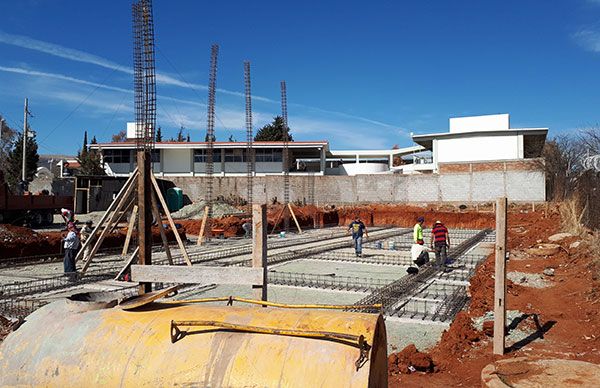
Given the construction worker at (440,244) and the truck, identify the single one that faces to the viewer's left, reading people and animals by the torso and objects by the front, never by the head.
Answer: the truck

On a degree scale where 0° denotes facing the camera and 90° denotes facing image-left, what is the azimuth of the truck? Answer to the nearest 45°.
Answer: approximately 90°

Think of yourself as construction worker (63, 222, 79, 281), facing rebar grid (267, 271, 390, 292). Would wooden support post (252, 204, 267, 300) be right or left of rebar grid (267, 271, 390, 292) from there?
right

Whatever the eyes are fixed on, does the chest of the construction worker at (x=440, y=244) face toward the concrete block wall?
yes

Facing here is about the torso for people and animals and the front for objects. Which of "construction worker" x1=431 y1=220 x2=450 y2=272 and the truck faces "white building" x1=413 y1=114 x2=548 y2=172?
the construction worker

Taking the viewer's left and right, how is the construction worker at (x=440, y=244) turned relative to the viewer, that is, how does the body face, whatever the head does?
facing away from the viewer

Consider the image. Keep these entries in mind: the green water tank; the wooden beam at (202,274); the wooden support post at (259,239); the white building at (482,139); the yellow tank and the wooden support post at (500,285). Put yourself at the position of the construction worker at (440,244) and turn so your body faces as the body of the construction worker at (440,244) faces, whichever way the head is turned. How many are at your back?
4

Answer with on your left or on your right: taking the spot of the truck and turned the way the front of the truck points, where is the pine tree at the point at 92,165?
on your right

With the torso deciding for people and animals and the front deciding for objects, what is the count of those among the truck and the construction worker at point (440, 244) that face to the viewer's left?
1
